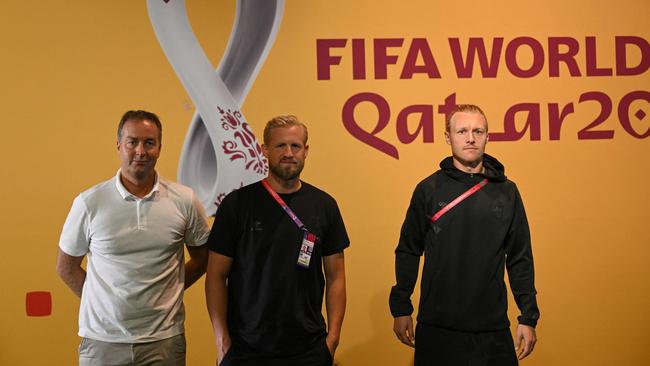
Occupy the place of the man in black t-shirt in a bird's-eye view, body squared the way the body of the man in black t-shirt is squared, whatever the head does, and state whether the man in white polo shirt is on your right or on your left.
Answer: on your right

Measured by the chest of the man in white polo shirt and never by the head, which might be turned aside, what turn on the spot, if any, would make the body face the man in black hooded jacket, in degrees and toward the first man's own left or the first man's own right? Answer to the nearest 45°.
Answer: approximately 90° to the first man's own left

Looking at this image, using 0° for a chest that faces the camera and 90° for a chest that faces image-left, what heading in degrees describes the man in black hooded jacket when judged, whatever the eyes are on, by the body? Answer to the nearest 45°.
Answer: approximately 0°

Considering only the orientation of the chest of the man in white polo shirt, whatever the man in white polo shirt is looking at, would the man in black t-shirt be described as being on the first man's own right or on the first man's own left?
on the first man's own left

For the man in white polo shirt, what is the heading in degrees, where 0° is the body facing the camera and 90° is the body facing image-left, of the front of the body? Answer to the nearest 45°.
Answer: approximately 0°

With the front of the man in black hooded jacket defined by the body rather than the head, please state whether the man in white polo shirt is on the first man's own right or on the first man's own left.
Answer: on the first man's own right

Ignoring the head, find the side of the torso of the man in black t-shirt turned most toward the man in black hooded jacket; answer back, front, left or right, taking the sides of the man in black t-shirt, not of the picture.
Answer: left

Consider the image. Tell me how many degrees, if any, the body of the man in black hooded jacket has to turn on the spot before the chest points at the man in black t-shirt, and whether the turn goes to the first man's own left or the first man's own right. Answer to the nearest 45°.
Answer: approximately 45° to the first man's own right
